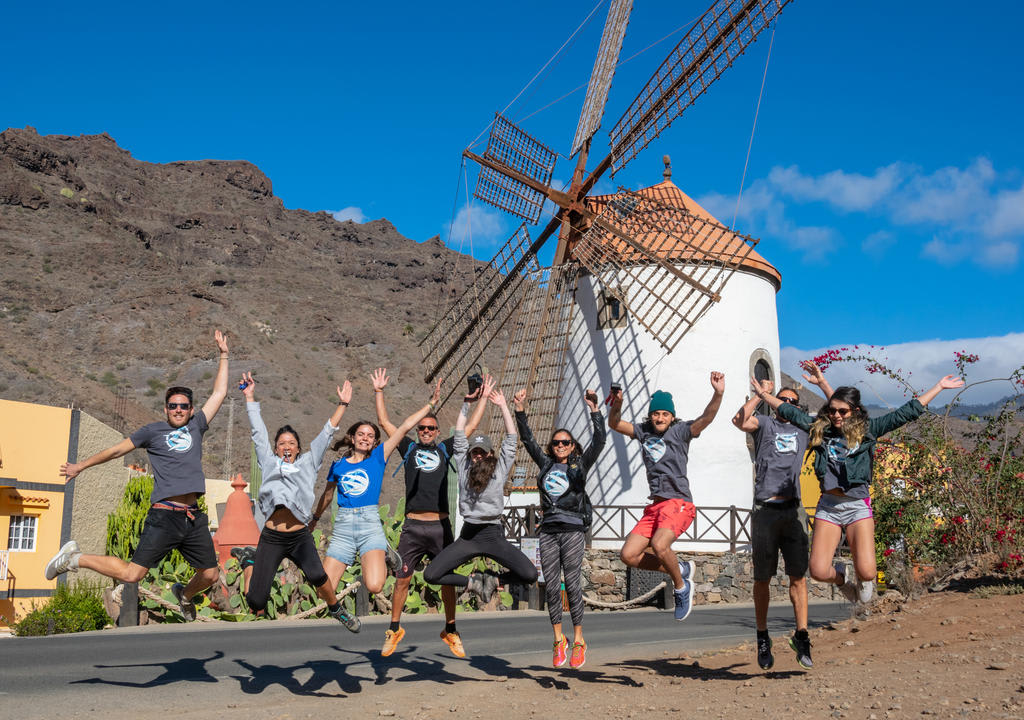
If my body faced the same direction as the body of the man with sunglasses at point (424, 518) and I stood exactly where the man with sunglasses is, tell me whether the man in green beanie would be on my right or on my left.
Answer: on my left

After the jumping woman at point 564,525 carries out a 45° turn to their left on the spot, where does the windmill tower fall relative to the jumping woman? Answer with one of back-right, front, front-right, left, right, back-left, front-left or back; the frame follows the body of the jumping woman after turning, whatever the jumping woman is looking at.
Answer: back-left

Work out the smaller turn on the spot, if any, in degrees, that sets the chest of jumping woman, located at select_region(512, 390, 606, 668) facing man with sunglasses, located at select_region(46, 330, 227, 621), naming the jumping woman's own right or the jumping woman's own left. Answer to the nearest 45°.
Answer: approximately 90° to the jumping woman's own right

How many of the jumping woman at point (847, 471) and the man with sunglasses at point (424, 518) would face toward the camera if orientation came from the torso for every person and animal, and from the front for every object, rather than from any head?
2

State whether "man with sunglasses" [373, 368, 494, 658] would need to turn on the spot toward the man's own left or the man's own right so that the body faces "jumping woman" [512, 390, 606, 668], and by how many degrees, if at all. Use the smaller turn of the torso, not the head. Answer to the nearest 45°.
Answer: approximately 90° to the man's own left

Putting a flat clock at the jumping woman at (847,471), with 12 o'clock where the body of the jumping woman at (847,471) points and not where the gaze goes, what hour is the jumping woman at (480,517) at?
the jumping woman at (480,517) is roughly at 3 o'clock from the jumping woman at (847,471).

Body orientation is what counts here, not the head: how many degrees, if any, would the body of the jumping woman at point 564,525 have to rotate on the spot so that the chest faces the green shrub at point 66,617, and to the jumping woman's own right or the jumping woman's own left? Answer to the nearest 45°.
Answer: approximately 135° to the jumping woman's own right

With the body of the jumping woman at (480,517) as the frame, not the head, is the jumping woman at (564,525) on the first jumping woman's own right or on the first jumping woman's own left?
on the first jumping woman's own left

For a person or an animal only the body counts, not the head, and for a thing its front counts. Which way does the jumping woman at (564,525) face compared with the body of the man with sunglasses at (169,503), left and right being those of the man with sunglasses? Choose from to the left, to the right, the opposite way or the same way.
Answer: the same way

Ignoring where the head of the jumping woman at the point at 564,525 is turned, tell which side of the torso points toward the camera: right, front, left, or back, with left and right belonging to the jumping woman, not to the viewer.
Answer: front

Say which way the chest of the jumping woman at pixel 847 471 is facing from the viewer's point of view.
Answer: toward the camera

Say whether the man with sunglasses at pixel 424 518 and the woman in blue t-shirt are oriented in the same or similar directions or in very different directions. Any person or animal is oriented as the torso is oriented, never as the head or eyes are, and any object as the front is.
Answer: same or similar directions

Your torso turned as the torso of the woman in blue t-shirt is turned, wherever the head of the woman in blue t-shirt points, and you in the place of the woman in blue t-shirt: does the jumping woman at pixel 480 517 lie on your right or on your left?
on your left

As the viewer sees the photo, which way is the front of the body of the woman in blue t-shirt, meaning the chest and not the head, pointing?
toward the camera
